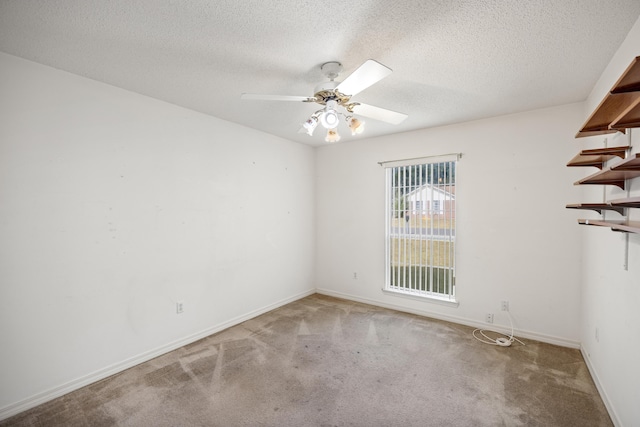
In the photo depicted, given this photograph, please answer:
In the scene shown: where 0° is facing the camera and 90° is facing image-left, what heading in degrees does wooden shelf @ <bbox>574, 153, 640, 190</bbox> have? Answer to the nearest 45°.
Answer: approximately 90°

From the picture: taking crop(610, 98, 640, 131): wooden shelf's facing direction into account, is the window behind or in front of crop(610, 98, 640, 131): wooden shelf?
in front

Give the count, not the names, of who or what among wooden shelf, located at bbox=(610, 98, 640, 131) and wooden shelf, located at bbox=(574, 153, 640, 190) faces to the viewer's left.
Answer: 2

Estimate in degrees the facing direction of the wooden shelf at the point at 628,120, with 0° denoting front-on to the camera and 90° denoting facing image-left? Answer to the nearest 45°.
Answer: approximately 90°
